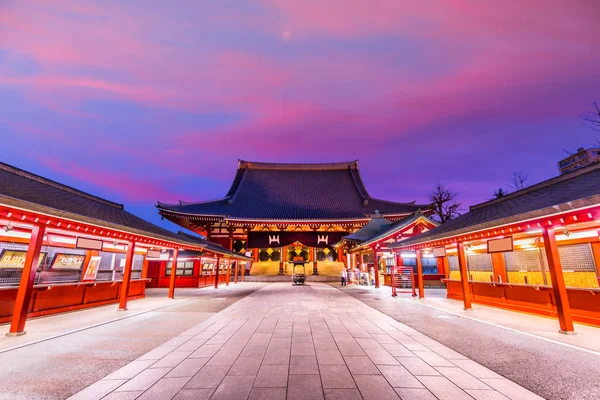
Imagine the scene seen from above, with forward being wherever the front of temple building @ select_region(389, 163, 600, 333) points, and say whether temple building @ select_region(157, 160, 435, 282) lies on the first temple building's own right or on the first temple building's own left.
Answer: on the first temple building's own right

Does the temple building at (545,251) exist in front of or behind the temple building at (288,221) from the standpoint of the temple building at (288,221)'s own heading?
in front

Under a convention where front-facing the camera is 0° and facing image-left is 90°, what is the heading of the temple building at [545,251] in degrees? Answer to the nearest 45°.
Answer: approximately 45°

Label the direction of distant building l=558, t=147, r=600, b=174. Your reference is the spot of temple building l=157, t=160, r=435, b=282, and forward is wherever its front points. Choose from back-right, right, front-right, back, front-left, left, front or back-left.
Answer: left

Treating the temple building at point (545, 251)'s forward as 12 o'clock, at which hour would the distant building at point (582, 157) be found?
The distant building is roughly at 5 o'clock from the temple building.

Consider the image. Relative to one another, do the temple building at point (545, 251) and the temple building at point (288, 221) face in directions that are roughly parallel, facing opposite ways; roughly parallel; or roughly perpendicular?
roughly perpendicular

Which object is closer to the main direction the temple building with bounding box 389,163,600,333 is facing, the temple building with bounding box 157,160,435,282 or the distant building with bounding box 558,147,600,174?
the temple building

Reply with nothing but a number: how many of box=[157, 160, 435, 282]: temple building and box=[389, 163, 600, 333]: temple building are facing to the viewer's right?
0

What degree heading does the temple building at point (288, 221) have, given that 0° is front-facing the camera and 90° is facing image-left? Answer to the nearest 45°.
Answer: approximately 0°

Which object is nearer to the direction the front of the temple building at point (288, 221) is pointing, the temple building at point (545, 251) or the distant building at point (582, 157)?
the temple building
